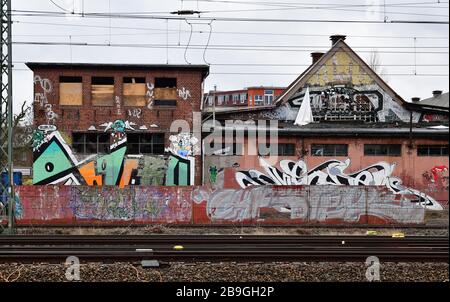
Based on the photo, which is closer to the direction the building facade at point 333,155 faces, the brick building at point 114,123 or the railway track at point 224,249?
the railway track

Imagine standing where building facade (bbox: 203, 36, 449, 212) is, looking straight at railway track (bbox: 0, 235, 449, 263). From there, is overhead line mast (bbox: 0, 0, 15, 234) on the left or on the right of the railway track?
right

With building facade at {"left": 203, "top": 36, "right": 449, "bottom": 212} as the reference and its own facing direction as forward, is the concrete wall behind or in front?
in front

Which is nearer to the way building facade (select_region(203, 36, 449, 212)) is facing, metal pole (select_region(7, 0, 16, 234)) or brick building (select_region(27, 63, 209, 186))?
the metal pole

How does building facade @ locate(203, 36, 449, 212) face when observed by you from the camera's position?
facing the viewer

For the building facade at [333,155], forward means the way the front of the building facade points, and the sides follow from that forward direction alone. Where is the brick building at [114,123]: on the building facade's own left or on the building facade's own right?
on the building facade's own right

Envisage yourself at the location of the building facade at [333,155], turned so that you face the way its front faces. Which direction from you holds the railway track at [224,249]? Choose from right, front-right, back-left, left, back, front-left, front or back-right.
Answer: front

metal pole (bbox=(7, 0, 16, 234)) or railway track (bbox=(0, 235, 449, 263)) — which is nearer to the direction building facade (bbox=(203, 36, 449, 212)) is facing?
the railway track

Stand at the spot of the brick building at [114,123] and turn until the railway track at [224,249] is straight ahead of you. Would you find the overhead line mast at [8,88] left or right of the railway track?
right

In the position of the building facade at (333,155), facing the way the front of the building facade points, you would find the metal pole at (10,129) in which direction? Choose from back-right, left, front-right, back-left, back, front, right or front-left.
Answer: front-right

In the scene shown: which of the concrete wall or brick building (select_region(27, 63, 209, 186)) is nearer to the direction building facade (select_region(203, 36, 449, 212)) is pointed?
the concrete wall

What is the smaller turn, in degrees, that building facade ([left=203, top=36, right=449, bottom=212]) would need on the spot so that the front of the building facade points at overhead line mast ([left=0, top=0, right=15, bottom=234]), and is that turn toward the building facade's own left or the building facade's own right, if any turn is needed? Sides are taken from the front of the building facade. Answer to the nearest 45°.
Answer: approximately 45° to the building facade's own right
